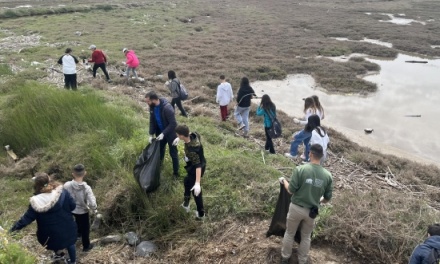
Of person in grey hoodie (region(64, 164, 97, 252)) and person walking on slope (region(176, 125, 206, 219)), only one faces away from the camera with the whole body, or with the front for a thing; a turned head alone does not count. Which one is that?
the person in grey hoodie

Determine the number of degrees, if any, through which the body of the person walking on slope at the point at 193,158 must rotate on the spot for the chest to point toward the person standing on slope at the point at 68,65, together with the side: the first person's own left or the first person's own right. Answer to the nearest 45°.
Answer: approximately 90° to the first person's own right

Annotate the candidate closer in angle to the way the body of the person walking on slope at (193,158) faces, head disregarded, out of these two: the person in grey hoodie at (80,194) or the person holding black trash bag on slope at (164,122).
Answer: the person in grey hoodie

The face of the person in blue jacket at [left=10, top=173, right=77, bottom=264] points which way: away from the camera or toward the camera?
away from the camera

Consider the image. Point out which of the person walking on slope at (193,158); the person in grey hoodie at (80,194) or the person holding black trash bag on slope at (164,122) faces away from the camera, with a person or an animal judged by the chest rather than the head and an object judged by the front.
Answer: the person in grey hoodie

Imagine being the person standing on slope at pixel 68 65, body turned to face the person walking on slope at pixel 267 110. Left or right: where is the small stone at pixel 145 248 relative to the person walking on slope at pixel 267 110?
right

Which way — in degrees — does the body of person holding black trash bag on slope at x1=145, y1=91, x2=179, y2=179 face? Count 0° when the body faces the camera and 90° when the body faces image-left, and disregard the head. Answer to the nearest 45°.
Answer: approximately 45°

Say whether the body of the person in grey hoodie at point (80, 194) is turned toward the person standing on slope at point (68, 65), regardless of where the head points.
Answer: yes

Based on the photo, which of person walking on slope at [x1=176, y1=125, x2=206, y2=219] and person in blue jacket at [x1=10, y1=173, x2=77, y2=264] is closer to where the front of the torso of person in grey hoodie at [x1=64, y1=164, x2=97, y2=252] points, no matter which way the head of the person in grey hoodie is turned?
the person walking on slope

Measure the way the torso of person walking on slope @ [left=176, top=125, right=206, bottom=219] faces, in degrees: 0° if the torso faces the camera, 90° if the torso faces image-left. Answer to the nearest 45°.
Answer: approximately 45°

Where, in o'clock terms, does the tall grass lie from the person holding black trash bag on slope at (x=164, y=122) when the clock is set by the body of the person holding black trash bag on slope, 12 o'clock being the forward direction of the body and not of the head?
The tall grass is roughly at 3 o'clock from the person holding black trash bag on slope.
